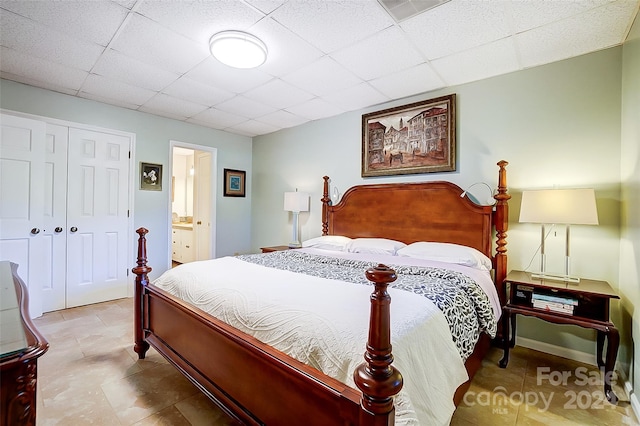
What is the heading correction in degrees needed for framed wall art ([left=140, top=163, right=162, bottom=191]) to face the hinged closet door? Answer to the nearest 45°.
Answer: approximately 135° to its right

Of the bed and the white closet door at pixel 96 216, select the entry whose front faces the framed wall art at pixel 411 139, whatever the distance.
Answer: the white closet door

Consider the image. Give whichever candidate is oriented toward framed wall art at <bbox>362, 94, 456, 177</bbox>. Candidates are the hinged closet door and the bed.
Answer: the hinged closet door

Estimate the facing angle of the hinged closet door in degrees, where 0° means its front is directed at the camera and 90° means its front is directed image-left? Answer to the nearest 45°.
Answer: approximately 315°

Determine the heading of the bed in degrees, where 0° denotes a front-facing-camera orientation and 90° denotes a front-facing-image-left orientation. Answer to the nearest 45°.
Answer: approximately 45°

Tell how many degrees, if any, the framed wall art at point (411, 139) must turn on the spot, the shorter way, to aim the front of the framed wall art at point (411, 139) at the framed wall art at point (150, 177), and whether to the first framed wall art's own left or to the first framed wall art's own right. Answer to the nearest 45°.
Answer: approximately 45° to the first framed wall art's own right
